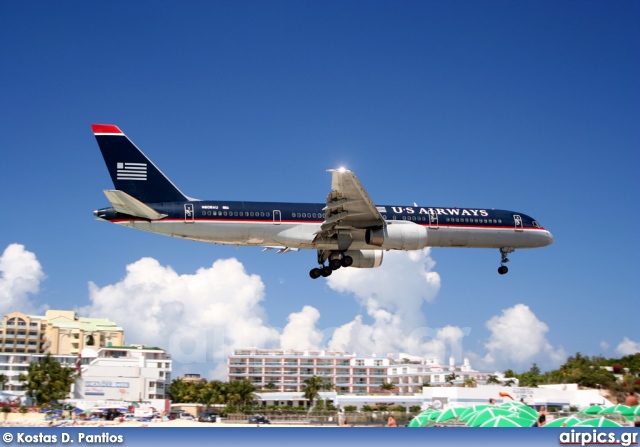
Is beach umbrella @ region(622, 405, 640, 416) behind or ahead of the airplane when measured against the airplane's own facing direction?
ahead

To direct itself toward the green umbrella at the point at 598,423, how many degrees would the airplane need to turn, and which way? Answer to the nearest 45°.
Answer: approximately 45° to its right

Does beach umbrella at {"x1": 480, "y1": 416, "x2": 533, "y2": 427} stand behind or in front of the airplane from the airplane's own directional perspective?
in front

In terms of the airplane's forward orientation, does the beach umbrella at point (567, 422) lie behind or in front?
in front

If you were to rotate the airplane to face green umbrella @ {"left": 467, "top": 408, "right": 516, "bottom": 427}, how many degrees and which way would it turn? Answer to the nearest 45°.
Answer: approximately 45° to its right

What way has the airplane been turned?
to the viewer's right

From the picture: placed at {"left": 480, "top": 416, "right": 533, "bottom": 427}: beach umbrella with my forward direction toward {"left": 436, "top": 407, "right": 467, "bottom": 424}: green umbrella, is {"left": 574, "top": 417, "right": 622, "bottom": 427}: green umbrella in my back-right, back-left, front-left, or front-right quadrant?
back-right

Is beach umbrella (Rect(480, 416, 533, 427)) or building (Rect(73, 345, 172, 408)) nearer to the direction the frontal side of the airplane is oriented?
the beach umbrella

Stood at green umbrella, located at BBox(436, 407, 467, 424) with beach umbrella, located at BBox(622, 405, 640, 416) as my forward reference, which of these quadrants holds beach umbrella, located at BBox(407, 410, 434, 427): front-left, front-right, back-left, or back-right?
back-right

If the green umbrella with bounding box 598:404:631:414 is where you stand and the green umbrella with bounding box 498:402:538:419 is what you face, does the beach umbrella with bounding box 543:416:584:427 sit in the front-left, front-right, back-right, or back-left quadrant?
front-left
